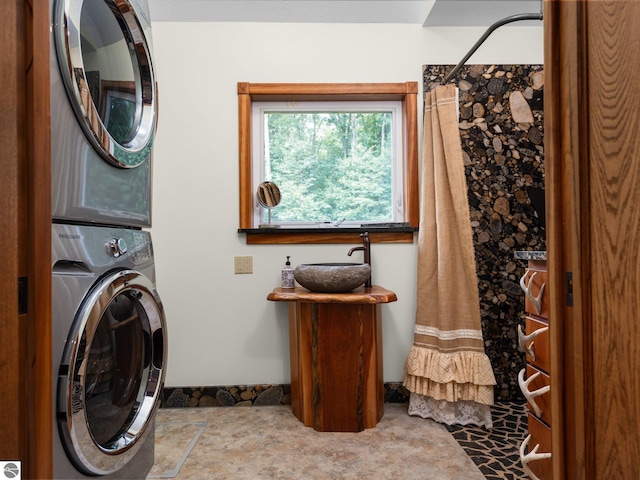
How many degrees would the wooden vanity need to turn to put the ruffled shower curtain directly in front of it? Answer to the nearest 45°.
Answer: approximately 90° to its left

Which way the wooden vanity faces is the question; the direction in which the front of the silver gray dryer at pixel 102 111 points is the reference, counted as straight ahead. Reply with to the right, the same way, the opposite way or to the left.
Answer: to the right

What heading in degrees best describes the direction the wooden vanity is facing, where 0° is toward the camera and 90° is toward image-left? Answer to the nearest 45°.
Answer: approximately 0°

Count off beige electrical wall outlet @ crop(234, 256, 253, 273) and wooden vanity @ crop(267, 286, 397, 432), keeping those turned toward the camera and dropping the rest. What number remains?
2

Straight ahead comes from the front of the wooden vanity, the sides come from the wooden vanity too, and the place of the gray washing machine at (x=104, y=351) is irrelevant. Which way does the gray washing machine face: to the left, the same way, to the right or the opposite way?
to the left

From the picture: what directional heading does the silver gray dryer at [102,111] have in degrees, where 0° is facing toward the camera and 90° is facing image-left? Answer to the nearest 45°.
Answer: approximately 315°

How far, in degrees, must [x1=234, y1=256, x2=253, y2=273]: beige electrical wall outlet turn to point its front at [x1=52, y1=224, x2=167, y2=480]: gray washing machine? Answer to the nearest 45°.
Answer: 0° — it already faces it

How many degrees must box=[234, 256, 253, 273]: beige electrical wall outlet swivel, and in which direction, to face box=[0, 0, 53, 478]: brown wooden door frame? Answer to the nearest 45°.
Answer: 0° — it already faces it

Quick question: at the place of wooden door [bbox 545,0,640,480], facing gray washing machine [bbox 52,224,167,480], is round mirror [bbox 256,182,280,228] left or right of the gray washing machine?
right

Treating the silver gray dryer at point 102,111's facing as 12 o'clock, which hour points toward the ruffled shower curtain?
The ruffled shower curtain is roughly at 10 o'clock from the silver gray dryer.

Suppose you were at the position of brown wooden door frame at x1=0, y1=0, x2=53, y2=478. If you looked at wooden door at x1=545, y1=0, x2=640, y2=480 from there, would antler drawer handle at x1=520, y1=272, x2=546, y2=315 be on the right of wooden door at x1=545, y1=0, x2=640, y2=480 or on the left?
left
